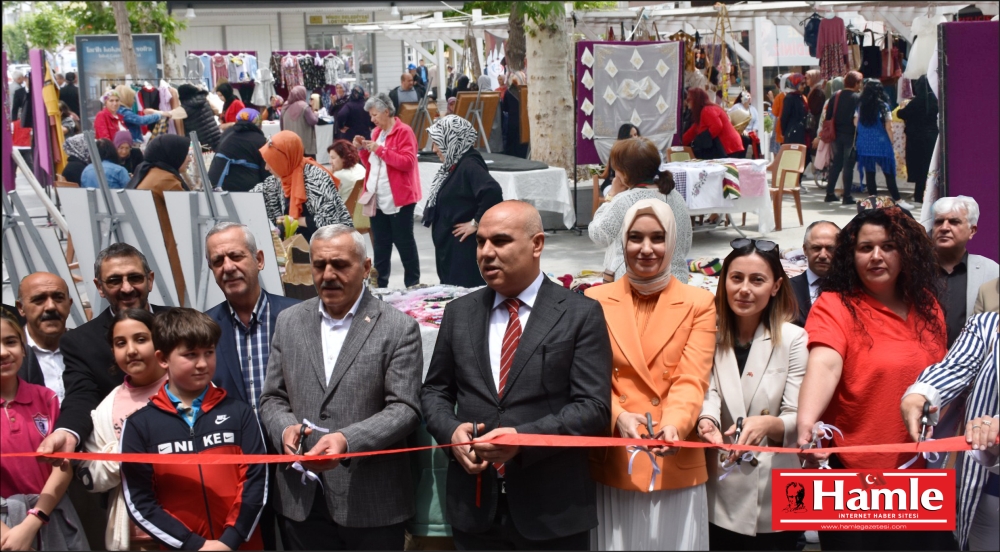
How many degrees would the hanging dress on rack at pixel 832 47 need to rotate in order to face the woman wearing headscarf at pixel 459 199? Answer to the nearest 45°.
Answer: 0° — it already faces them

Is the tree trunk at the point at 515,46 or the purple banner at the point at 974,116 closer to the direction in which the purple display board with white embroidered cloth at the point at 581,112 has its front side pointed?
the purple banner

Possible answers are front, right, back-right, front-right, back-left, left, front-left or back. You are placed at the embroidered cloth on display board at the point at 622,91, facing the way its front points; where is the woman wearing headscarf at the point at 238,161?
front-right

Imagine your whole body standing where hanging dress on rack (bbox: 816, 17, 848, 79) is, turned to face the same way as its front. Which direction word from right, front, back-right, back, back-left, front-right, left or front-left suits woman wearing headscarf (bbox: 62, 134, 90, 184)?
front-right

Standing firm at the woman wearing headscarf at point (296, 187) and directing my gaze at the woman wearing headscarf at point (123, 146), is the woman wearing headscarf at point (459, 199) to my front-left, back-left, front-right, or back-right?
back-right

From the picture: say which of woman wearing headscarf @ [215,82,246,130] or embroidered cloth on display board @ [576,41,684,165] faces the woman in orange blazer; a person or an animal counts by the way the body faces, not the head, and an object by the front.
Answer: the embroidered cloth on display board

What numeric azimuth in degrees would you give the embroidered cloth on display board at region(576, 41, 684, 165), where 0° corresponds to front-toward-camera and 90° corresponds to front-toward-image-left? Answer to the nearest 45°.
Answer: approximately 0°

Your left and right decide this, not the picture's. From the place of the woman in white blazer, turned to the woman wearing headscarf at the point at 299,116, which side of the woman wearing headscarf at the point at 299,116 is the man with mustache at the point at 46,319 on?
left

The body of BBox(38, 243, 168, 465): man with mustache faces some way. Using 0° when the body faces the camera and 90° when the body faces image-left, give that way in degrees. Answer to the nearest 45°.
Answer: approximately 0°
